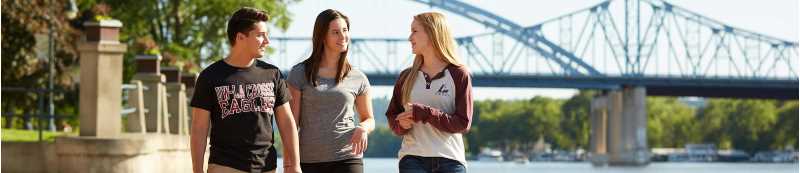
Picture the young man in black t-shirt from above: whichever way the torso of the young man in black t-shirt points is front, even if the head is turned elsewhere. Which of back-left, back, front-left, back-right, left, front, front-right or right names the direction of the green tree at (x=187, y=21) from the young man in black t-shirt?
back

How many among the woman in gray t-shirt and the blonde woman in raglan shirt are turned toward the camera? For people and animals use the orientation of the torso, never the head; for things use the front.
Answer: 2

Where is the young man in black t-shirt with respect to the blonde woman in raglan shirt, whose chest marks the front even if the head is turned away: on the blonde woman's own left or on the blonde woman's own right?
on the blonde woman's own right

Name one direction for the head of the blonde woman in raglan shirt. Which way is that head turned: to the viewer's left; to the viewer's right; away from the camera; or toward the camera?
to the viewer's left

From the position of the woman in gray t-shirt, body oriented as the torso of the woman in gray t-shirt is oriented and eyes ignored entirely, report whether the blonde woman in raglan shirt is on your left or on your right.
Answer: on your left

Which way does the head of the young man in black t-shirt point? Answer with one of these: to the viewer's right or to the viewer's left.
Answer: to the viewer's right

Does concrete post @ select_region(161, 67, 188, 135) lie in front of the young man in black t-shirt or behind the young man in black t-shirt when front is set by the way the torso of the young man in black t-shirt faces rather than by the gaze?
behind

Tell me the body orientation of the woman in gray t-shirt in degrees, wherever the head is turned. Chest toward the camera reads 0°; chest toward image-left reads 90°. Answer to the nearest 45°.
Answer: approximately 0°
